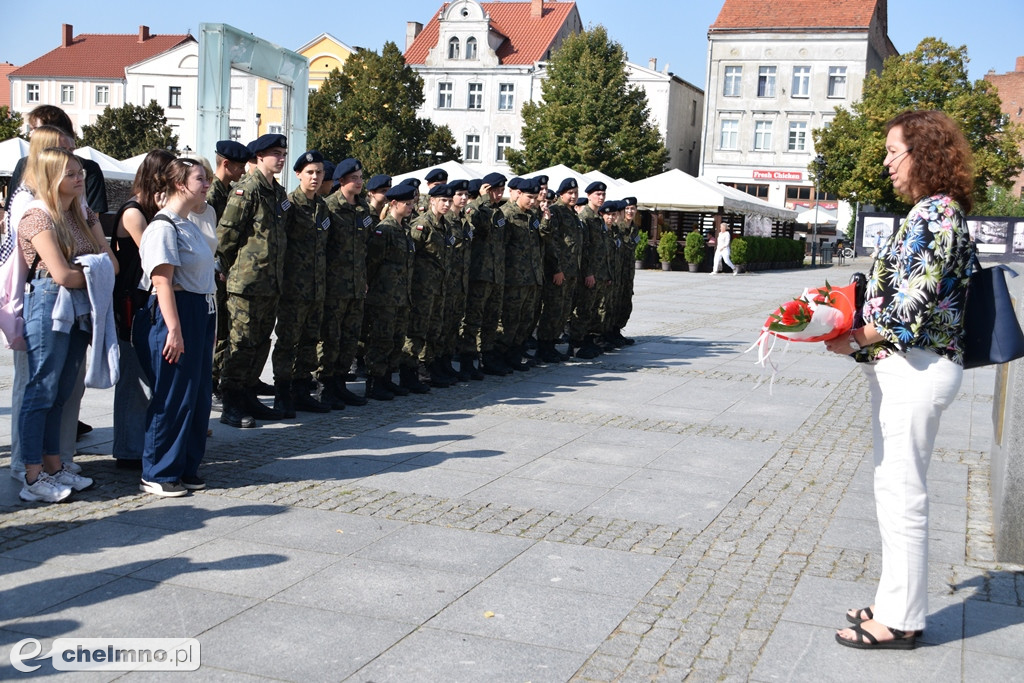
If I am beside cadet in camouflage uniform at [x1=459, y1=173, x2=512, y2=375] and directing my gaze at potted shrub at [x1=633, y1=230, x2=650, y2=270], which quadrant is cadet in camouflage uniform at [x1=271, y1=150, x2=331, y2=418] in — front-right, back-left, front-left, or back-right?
back-left

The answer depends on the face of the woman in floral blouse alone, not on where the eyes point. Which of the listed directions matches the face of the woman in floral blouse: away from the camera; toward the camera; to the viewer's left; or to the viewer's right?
to the viewer's left

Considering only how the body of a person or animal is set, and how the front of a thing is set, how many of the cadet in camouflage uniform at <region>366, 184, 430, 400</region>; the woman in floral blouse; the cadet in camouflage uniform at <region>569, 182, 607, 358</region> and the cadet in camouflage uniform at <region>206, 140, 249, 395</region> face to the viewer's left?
1

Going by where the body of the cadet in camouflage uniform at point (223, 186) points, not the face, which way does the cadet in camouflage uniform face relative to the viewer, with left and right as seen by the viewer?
facing to the right of the viewer

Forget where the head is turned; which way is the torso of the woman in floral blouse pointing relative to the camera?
to the viewer's left

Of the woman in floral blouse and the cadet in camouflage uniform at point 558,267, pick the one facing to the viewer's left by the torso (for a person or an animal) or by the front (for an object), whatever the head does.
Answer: the woman in floral blouse

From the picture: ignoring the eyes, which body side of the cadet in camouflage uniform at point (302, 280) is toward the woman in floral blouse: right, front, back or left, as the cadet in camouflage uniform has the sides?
front

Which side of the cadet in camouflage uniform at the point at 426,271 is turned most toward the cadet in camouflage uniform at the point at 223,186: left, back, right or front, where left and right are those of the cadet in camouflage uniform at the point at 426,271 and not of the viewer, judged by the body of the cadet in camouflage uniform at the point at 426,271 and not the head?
right

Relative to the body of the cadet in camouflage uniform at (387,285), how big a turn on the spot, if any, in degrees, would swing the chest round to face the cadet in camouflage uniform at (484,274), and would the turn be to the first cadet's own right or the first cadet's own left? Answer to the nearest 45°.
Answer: approximately 90° to the first cadet's own left

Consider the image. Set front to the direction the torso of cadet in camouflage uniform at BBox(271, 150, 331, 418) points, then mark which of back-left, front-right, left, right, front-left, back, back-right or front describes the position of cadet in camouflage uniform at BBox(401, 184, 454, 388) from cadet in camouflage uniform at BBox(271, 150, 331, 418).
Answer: left

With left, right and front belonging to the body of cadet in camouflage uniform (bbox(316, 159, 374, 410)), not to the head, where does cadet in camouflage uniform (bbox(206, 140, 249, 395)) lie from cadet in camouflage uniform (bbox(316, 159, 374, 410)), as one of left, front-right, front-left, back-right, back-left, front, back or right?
right

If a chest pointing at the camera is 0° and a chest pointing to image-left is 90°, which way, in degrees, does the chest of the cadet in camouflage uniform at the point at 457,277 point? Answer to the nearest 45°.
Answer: approximately 315°

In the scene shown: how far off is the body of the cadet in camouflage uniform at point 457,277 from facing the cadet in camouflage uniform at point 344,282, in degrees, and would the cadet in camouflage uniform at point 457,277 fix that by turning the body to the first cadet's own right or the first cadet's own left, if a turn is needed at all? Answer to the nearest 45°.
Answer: approximately 90° to the first cadet's own right
